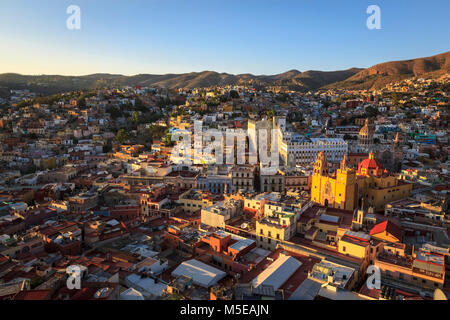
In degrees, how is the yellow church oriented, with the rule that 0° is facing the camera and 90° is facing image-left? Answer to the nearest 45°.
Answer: approximately 45°

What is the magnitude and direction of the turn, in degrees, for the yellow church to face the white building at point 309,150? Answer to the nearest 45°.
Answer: approximately 135° to its right
